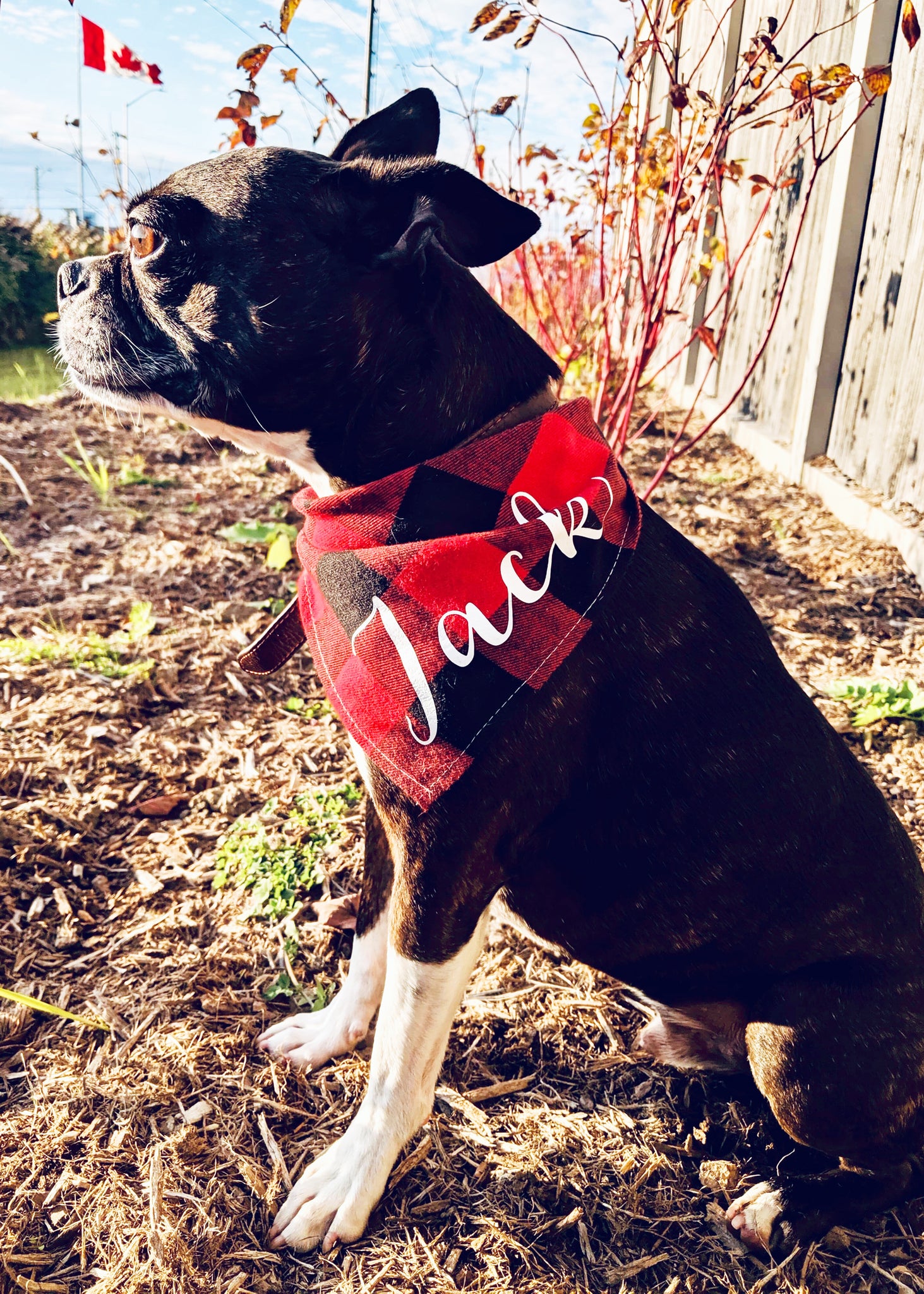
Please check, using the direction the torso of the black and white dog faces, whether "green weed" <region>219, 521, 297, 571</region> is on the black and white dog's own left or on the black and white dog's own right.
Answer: on the black and white dog's own right

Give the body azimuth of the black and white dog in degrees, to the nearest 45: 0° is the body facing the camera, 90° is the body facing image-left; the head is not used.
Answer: approximately 90°

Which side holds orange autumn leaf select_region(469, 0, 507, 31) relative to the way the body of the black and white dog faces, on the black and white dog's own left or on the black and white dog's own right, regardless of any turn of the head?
on the black and white dog's own right

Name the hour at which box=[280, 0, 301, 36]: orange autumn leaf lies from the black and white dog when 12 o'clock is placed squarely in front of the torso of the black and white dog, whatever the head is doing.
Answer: The orange autumn leaf is roughly at 2 o'clock from the black and white dog.

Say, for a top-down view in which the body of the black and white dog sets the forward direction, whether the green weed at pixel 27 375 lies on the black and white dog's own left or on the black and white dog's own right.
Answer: on the black and white dog's own right

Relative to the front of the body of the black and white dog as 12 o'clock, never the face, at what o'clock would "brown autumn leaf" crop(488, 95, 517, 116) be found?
The brown autumn leaf is roughly at 3 o'clock from the black and white dog.

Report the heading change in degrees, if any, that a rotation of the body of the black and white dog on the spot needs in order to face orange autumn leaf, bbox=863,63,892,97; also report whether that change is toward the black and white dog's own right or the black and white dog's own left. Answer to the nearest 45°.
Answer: approximately 135° to the black and white dog's own right

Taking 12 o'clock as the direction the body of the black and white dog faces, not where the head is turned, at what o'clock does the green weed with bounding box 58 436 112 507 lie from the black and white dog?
The green weed is roughly at 2 o'clock from the black and white dog.

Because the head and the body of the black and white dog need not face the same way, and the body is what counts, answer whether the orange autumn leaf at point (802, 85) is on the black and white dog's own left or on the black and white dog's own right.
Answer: on the black and white dog's own right

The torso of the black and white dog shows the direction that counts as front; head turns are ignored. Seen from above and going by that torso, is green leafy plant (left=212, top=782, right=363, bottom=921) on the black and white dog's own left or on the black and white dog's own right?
on the black and white dog's own right

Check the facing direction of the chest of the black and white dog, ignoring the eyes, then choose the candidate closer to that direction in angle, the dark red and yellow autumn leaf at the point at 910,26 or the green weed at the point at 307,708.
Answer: the green weed

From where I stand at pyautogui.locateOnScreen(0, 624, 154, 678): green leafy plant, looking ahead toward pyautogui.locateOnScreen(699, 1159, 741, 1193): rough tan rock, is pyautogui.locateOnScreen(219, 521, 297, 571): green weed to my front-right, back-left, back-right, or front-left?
back-left
